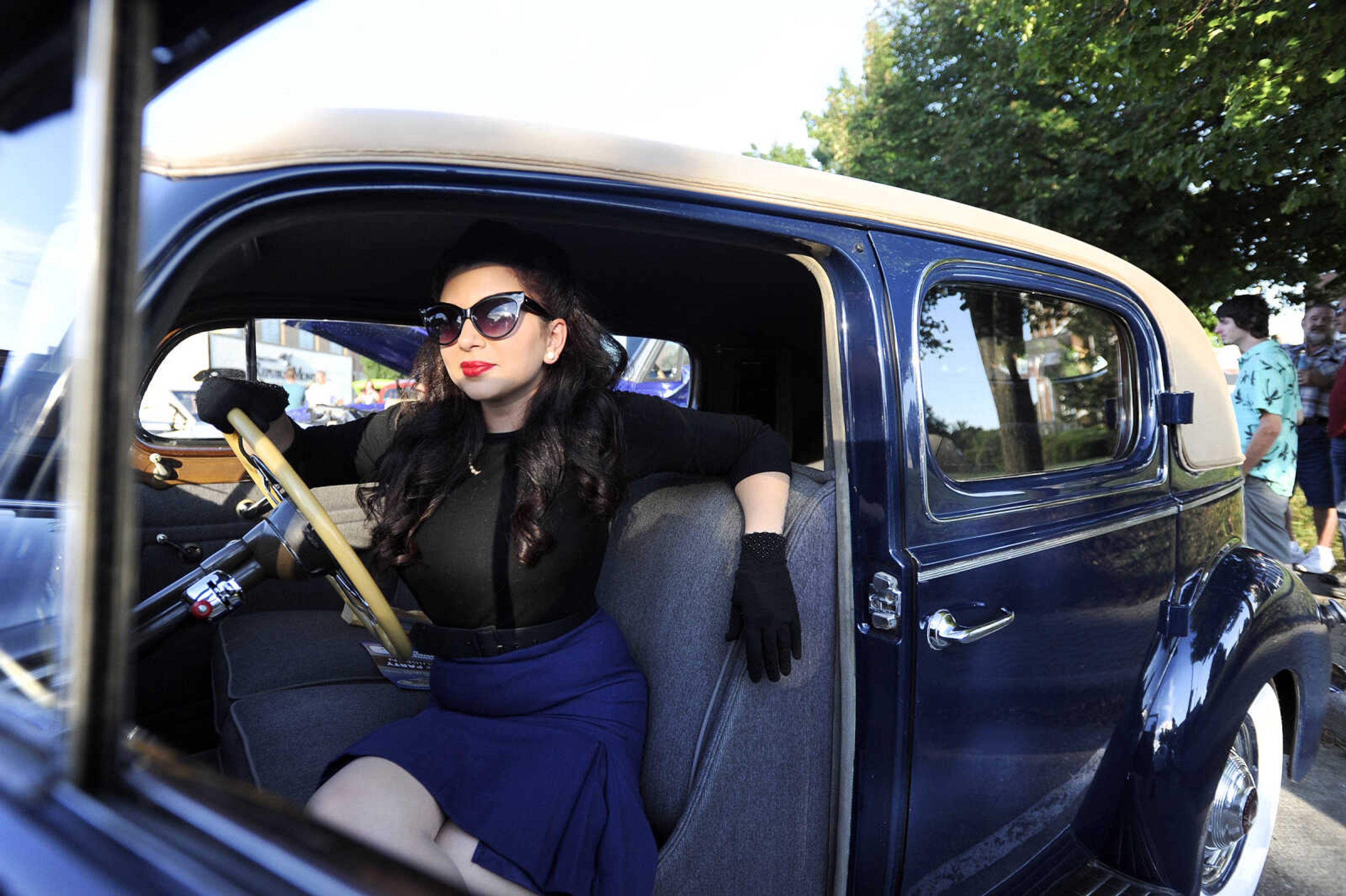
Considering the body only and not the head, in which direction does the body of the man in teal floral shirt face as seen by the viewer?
to the viewer's left

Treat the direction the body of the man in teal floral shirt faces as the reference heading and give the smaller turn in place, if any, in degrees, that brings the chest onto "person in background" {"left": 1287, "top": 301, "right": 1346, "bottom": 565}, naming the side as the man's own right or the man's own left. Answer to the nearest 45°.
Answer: approximately 90° to the man's own right

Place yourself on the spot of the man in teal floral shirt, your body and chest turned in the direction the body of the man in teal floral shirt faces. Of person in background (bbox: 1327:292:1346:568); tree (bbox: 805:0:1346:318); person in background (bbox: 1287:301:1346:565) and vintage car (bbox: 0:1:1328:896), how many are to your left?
1

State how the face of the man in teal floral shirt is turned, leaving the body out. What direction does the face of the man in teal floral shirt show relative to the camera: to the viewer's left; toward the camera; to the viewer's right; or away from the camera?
to the viewer's left

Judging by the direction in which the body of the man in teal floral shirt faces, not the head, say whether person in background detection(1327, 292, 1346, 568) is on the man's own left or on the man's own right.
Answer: on the man's own right

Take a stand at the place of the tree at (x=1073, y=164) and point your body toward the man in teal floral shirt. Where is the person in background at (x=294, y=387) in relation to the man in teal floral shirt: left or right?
right
